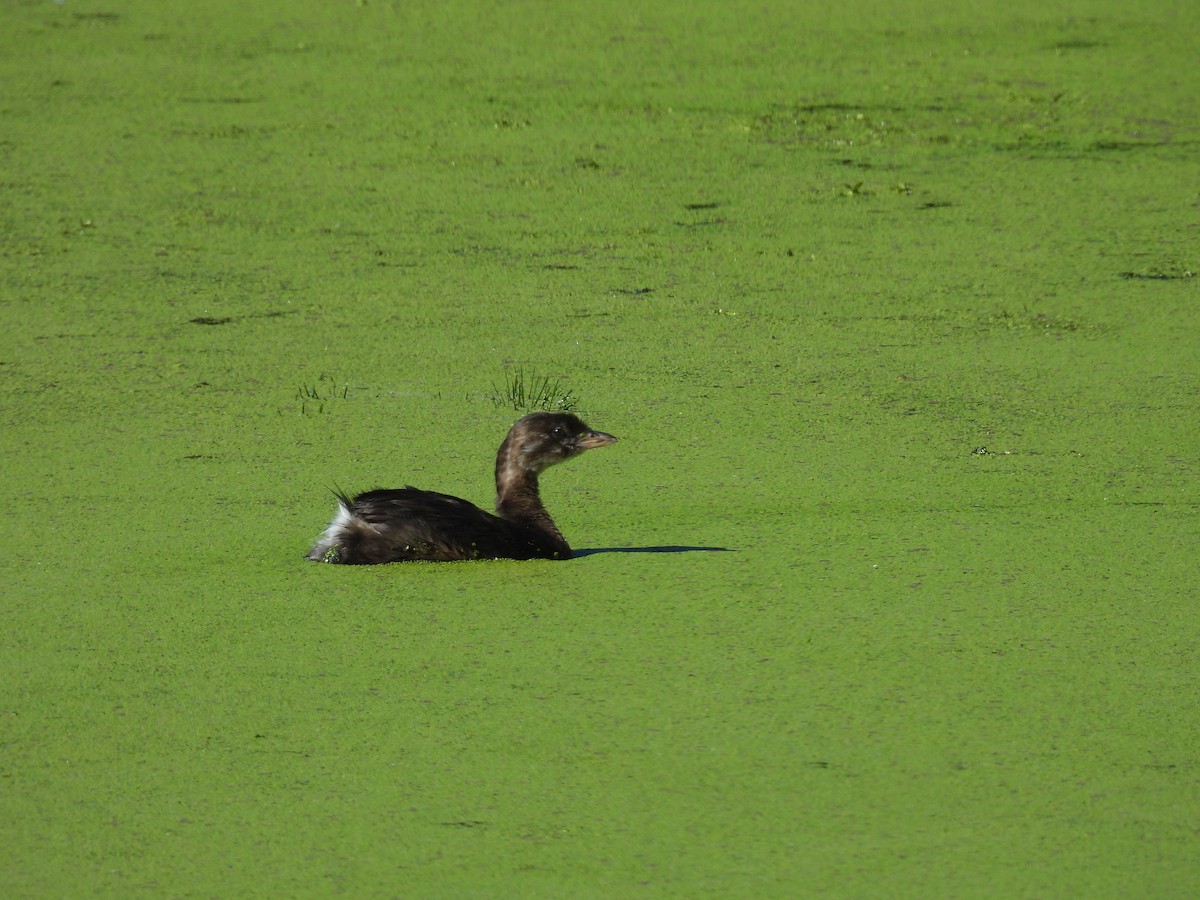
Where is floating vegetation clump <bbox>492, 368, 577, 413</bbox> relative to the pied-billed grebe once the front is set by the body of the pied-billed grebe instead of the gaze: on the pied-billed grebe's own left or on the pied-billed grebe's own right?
on the pied-billed grebe's own left

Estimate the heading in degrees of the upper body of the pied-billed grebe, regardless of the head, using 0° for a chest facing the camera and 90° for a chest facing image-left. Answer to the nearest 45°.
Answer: approximately 270°

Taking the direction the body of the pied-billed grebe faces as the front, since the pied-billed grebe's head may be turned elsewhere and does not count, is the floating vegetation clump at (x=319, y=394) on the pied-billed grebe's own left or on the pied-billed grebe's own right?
on the pied-billed grebe's own left
